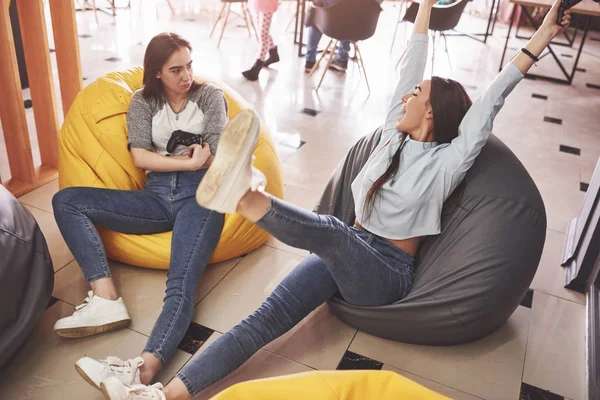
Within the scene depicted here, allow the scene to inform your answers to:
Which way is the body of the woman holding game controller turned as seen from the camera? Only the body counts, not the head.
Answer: toward the camera

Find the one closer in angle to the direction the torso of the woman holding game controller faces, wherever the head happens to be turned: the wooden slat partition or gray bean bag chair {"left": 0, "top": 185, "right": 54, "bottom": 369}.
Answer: the gray bean bag chair

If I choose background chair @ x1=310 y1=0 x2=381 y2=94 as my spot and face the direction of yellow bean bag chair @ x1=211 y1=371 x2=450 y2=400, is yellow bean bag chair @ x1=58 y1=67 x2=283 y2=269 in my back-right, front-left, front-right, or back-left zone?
front-right

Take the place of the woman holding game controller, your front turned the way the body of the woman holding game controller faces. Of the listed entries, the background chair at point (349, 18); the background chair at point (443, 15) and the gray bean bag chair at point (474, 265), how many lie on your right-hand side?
0

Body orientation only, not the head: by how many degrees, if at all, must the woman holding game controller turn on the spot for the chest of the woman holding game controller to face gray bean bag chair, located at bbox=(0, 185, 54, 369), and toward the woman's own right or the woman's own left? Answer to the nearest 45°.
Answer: approximately 45° to the woman's own right

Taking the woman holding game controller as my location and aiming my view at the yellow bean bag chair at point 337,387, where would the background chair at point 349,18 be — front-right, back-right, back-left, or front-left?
back-left

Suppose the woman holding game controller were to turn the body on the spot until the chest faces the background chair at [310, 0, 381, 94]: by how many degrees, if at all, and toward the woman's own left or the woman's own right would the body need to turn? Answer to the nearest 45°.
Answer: approximately 135° to the woman's own left

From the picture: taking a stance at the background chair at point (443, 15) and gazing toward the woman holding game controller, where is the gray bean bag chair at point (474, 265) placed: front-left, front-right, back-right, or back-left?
front-left

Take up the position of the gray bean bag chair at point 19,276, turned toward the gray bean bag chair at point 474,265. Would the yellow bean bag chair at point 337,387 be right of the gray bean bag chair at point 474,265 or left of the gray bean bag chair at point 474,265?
right

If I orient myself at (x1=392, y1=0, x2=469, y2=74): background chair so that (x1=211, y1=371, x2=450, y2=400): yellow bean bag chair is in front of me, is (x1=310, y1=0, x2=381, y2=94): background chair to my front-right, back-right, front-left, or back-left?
front-right

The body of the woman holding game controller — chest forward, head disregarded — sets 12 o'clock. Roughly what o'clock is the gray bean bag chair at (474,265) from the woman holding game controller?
The gray bean bag chair is roughly at 10 o'clock from the woman holding game controller.

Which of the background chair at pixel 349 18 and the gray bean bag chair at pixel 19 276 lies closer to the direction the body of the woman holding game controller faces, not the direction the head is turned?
the gray bean bag chair

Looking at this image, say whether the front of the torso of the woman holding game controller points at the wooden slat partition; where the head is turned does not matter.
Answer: no

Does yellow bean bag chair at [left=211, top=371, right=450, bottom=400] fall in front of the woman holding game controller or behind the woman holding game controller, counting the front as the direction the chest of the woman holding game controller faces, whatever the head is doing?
in front

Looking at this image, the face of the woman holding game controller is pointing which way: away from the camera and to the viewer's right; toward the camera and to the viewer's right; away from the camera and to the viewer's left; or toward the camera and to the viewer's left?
toward the camera and to the viewer's right

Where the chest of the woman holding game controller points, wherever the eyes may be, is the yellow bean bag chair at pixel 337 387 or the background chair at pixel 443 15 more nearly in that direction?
the yellow bean bag chair

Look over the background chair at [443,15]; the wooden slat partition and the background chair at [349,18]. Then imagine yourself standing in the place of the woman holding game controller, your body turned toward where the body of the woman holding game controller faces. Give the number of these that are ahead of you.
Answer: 0
